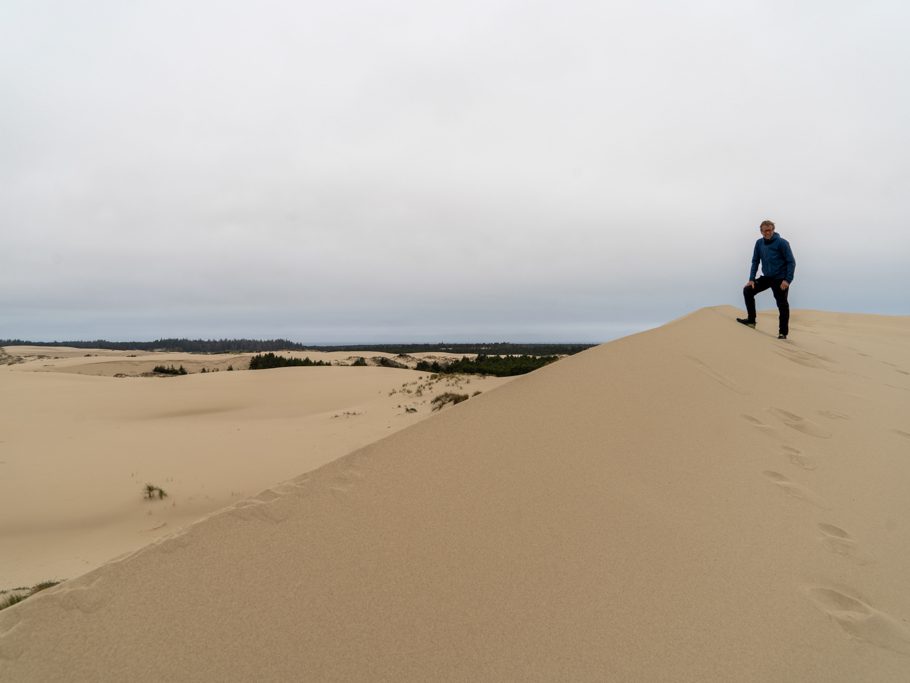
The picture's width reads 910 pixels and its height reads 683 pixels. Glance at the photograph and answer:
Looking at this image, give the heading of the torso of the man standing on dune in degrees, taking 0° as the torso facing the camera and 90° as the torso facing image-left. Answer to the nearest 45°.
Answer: approximately 45°
